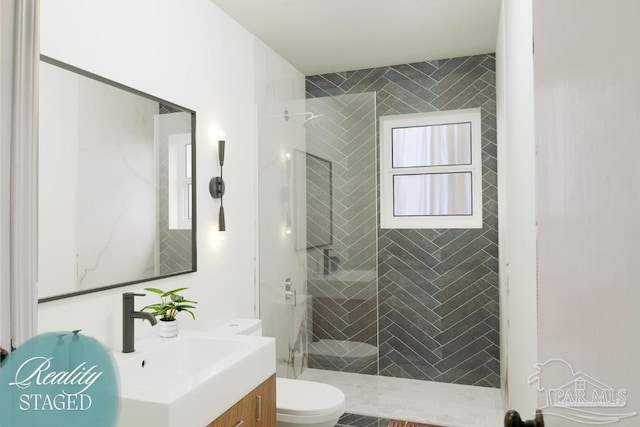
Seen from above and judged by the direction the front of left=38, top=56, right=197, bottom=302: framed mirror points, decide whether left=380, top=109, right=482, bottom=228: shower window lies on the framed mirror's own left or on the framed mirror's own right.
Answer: on the framed mirror's own left

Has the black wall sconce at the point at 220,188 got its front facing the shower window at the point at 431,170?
no

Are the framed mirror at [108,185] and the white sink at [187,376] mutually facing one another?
no

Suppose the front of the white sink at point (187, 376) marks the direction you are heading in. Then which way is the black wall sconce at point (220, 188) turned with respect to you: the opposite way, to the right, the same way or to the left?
the same way

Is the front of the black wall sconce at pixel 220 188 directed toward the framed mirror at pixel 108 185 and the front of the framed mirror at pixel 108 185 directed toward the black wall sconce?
no

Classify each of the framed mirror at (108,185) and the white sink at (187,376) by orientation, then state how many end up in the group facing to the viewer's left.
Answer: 0

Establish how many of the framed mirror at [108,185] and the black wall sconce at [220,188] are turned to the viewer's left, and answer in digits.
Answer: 0

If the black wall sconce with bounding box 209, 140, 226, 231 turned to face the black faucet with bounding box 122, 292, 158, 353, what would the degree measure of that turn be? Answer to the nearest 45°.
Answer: approximately 90° to its right

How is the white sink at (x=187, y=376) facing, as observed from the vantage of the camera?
facing the viewer and to the right of the viewer

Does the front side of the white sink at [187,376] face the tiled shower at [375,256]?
no

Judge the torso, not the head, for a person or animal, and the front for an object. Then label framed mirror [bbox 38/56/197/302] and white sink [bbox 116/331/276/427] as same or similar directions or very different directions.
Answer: same or similar directions

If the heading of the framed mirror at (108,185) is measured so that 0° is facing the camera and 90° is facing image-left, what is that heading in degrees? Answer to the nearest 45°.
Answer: approximately 315°

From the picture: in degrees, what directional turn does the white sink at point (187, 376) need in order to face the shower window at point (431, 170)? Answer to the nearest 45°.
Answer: approximately 90° to its left

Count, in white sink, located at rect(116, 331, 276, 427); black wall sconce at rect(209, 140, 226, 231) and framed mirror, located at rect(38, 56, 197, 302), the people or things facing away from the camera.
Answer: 0
